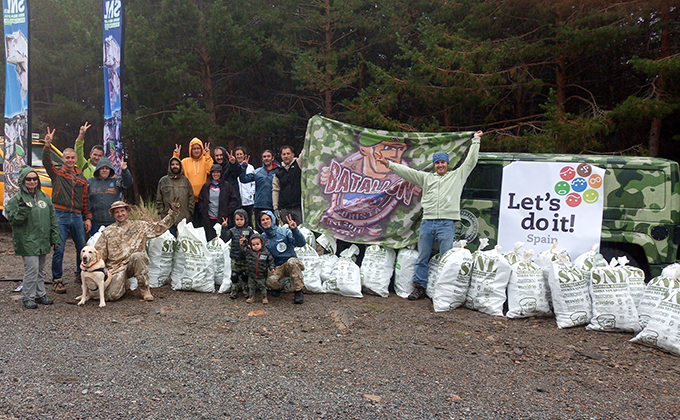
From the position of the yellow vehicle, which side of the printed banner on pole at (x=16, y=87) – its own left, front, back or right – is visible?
back

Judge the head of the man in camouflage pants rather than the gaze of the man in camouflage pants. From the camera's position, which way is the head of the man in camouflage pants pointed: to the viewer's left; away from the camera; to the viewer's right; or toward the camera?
toward the camera

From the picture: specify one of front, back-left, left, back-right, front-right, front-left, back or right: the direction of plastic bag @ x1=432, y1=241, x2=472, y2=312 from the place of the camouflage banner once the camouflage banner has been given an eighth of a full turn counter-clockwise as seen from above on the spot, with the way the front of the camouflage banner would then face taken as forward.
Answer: front

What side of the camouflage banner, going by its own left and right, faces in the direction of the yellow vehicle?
right

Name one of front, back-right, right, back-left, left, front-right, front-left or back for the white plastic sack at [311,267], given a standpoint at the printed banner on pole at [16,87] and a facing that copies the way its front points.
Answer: front-left

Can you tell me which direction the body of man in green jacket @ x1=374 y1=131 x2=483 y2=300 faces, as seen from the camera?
toward the camera

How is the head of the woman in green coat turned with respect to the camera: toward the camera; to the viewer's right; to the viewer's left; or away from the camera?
toward the camera

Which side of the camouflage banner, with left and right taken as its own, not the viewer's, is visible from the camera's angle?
front

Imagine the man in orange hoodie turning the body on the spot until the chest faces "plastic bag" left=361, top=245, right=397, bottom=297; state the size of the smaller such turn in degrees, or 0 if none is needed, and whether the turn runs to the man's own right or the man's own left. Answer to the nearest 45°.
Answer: approximately 45° to the man's own left

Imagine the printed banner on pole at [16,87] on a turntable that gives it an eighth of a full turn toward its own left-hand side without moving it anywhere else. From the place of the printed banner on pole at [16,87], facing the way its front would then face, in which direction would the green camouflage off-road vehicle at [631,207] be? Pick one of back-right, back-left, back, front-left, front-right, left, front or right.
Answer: front

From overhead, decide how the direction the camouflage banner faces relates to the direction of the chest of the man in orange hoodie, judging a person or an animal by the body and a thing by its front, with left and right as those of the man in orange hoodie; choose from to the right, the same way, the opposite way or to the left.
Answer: the same way

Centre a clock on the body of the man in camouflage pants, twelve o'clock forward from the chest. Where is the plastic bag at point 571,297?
The plastic bag is roughly at 10 o'clock from the man in camouflage pants.

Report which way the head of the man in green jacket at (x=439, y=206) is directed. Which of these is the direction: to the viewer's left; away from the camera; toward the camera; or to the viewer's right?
toward the camera
